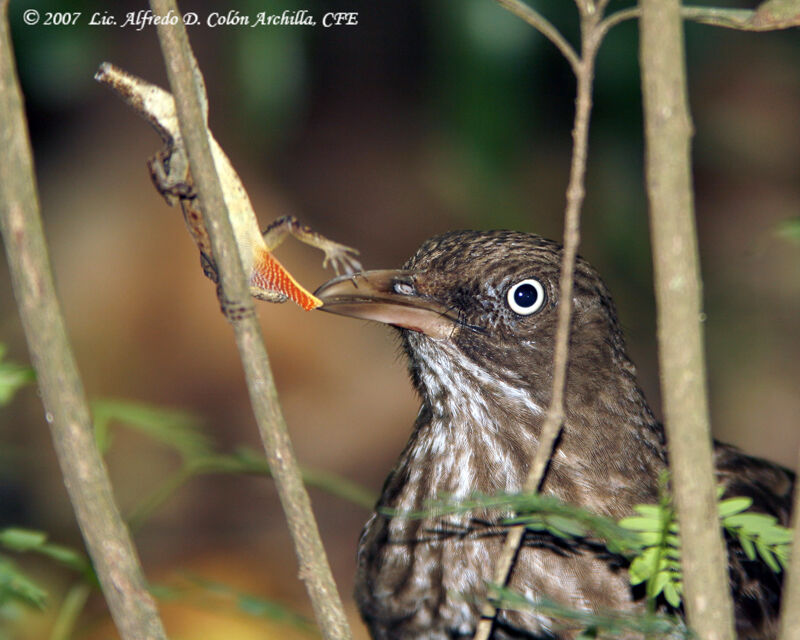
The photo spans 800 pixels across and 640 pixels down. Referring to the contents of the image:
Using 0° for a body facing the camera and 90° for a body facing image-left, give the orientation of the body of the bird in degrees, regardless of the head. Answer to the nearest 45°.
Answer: approximately 90°

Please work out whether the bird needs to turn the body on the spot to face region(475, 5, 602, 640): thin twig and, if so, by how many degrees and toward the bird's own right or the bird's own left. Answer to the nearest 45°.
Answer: approximately 90° to the bird's own left
